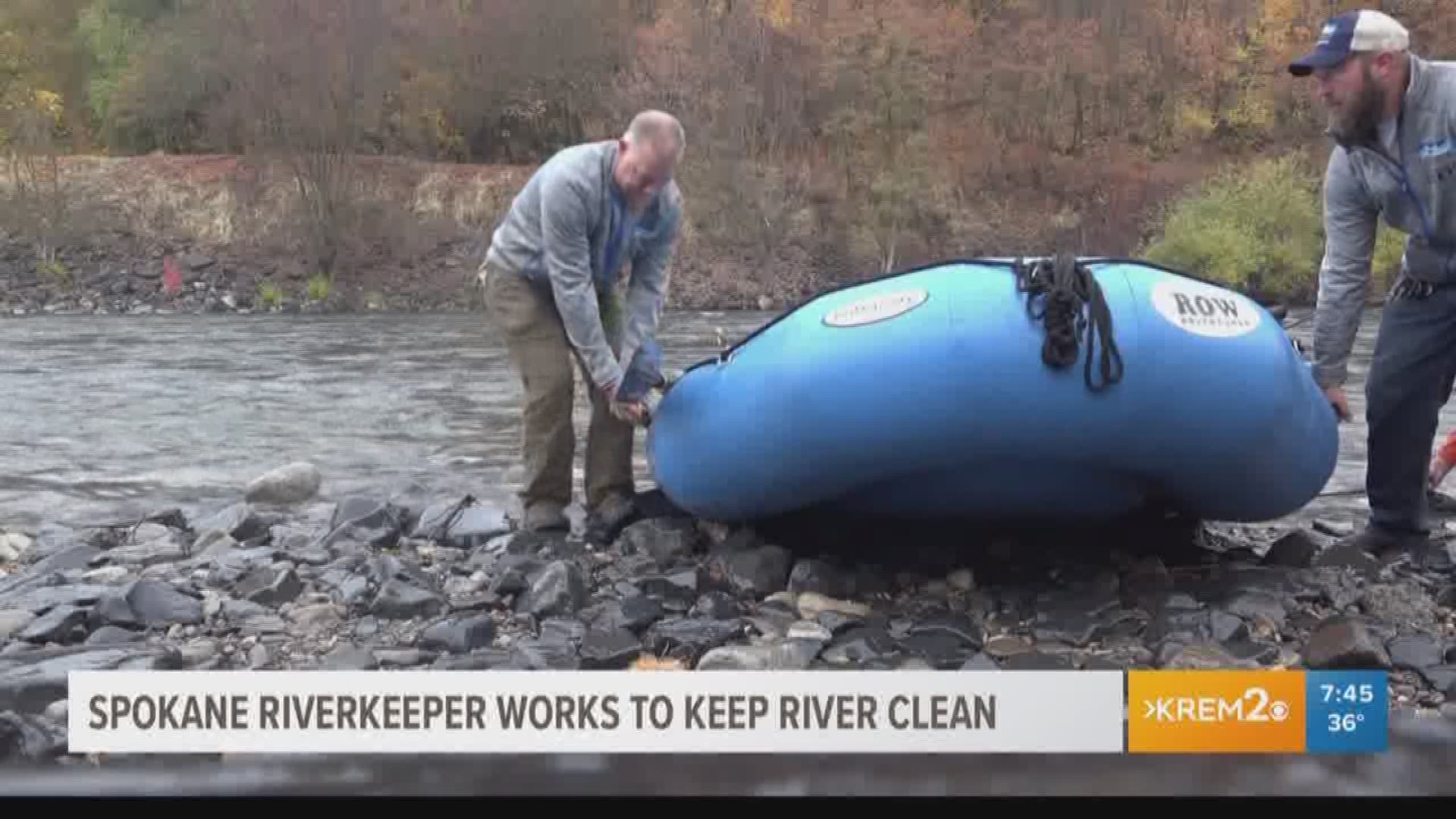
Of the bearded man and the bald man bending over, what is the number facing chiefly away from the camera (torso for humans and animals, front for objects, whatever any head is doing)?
0

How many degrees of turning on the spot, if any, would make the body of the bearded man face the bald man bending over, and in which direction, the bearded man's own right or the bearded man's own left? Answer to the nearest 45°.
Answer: approximately 45° to the bearded man's own right

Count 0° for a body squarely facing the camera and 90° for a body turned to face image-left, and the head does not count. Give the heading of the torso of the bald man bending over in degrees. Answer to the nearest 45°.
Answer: approximately 315°

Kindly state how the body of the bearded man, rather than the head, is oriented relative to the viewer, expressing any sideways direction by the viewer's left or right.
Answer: facing the viewer and to the left of the viewer

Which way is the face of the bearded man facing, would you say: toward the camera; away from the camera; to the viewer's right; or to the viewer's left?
to the viewer's left
